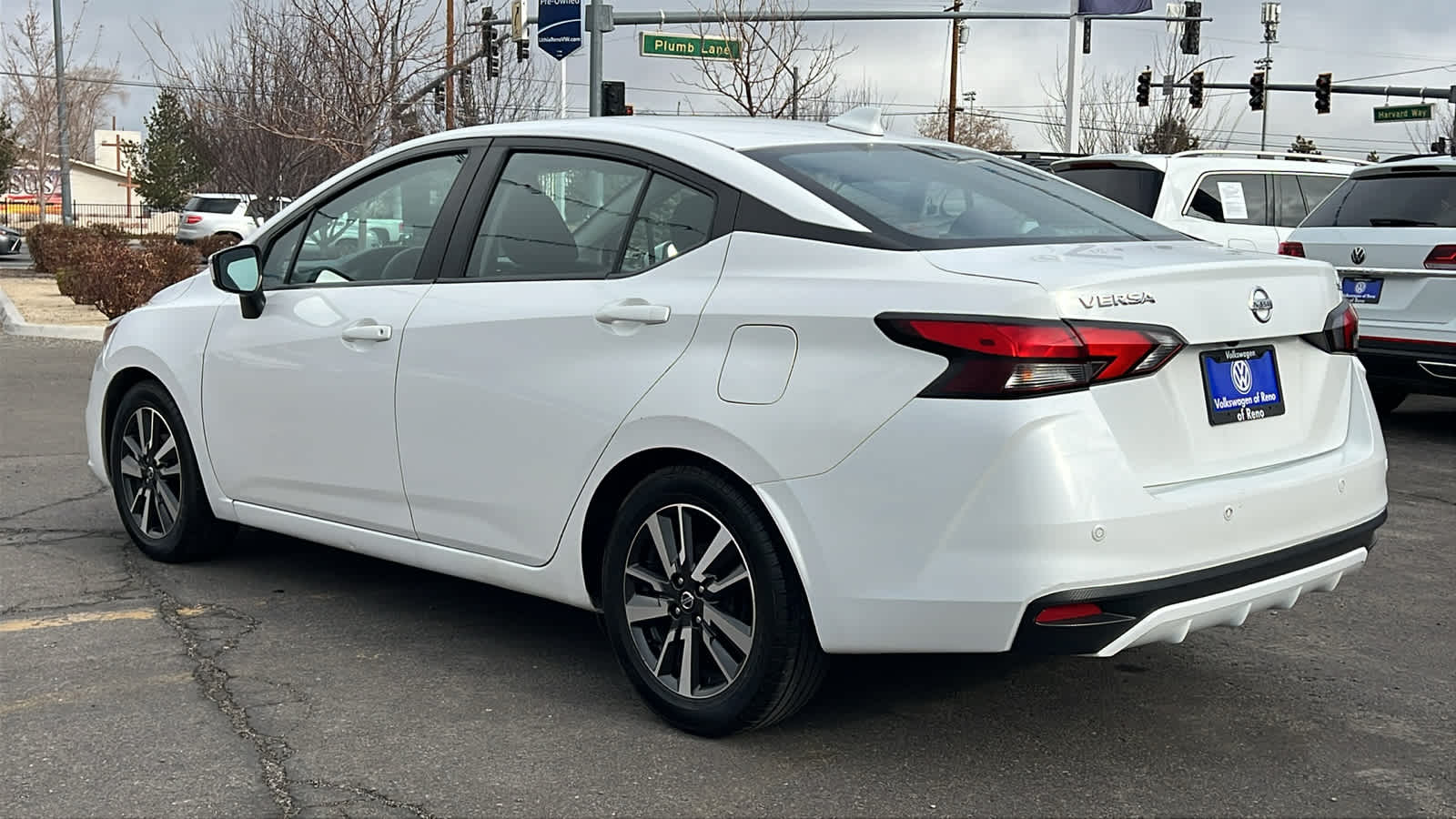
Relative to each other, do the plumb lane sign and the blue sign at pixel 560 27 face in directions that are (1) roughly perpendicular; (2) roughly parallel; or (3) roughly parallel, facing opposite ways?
roughly parallel

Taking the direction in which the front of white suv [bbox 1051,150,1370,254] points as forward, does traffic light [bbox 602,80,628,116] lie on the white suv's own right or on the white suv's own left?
on the white suv's own left

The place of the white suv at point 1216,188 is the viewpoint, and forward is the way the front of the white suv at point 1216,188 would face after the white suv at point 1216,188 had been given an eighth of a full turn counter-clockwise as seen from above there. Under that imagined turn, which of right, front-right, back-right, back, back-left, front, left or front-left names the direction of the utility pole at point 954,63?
front

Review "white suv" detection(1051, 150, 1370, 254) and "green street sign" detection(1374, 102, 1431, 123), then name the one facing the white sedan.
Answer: the green street sign

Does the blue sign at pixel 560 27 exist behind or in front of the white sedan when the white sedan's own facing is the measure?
in front

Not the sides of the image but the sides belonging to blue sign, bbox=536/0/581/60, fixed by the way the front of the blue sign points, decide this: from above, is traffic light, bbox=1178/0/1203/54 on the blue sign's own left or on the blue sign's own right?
on the blue sign's own left

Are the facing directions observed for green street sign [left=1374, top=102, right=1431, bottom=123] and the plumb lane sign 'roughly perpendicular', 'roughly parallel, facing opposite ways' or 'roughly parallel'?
roughly parallel

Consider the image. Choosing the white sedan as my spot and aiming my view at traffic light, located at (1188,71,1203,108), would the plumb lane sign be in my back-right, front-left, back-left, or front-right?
front-left

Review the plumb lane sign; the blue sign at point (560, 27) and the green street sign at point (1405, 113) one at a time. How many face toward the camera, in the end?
3

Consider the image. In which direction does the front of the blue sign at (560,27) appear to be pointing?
toward the camera

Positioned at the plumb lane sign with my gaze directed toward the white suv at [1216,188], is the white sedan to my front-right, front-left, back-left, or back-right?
front-right

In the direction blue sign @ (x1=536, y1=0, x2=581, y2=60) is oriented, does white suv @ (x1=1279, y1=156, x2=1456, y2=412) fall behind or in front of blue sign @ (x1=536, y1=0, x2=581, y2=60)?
in front

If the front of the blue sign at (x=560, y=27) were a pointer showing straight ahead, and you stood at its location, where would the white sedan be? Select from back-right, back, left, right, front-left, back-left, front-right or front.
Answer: front

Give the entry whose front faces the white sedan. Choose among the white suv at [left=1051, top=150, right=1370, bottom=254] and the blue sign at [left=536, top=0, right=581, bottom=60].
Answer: the blue sign

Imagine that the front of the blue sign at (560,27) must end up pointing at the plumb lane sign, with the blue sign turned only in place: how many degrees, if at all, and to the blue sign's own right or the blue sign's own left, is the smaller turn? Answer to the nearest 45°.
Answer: approximately 135° to the blue sign's own left

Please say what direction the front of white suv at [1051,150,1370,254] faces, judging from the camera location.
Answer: facing away from the viewer and to the right of the viewer

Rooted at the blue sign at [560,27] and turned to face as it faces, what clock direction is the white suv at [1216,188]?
The white suv is roughly at 11 o'clock from the blue sign.
